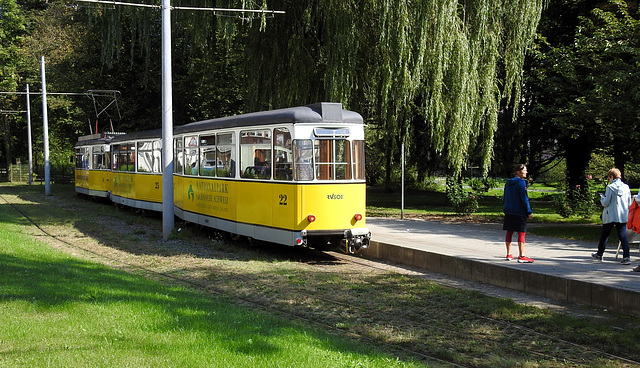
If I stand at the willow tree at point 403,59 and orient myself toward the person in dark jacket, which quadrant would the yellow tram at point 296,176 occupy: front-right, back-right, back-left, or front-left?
front-right

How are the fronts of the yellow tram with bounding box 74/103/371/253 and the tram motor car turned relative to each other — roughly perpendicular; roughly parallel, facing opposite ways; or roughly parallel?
roughly parallel

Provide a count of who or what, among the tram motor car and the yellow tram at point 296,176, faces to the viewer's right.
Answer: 0

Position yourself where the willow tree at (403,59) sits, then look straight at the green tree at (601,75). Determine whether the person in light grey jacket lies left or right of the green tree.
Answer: right

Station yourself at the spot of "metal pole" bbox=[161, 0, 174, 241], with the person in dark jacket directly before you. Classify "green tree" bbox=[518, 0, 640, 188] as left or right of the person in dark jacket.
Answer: left
